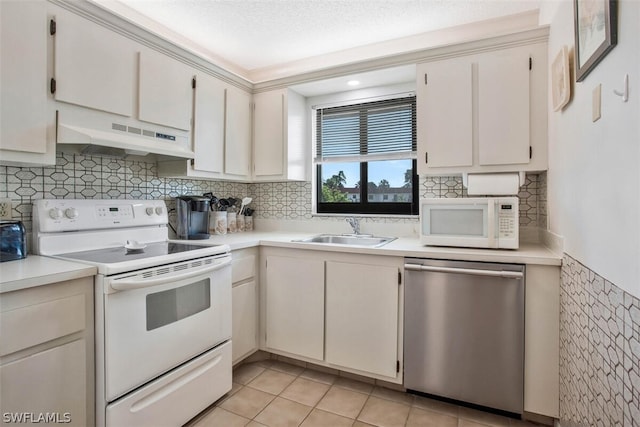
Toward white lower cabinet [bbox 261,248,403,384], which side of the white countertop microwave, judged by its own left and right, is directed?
right

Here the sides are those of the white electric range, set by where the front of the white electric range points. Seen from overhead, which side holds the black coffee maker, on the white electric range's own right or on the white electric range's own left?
on the white electric range's own left

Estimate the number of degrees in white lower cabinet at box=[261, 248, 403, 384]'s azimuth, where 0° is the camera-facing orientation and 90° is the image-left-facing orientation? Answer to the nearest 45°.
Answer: approximately 45°

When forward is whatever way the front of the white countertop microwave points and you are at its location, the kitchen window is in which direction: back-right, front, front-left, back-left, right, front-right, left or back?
back-right

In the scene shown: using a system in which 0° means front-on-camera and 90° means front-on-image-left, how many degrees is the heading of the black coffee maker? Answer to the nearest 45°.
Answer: approximately 315°
